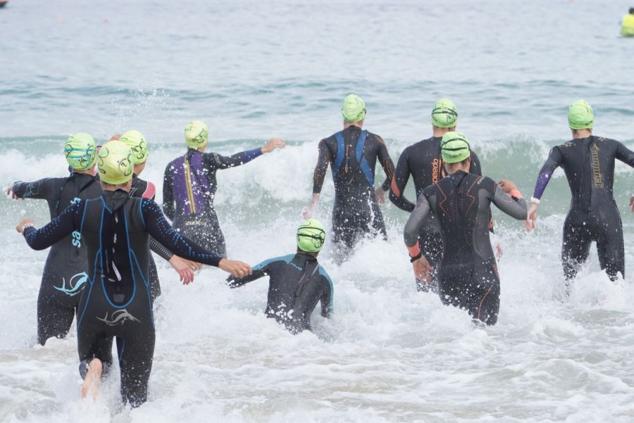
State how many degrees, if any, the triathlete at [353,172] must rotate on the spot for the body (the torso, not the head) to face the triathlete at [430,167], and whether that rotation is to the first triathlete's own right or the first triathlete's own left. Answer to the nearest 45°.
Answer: approximately 135° to the first triathlete's own right

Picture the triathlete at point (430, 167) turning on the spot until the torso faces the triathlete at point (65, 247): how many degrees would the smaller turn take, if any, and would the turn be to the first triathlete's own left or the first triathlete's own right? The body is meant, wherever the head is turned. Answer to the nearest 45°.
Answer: approximately 135° to the first triathlete's own left

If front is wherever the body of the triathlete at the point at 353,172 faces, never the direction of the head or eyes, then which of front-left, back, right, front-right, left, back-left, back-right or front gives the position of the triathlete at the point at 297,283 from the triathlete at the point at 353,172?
back

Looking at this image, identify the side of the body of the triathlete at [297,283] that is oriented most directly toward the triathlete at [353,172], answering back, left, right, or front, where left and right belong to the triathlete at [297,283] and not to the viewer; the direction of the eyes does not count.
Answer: front

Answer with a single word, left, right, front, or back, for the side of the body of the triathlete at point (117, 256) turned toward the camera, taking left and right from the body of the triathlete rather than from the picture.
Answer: back

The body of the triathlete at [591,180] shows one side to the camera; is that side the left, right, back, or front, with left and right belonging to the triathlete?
back

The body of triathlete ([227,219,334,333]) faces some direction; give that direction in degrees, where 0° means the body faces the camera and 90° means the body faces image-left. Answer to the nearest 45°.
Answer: approximately 180°

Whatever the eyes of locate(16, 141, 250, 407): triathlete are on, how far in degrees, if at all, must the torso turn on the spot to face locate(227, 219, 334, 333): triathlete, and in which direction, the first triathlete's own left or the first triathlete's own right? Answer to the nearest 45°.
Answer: approximately 45° to the first triathlete's own right

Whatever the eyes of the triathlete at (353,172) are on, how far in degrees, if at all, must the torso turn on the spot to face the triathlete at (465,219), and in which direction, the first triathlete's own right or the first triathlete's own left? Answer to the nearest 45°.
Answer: approximately 180°

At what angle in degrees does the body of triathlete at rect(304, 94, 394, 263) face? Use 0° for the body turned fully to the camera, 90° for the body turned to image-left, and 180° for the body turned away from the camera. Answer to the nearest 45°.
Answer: approximately 180°
